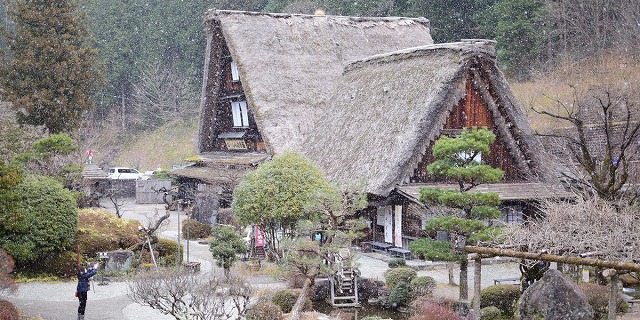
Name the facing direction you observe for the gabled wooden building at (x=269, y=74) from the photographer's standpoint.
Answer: facing the viewer and to the left of the viewer

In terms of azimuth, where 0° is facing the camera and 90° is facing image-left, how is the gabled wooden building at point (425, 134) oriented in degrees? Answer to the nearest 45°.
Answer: approximately 315°

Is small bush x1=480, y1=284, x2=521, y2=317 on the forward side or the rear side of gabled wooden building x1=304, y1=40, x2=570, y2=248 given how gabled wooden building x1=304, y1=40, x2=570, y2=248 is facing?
on the forward side

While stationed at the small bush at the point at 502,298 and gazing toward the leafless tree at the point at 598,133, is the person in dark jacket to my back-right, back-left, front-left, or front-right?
back-left

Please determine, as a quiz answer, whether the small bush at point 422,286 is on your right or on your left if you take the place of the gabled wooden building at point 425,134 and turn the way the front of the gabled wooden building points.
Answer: on your right
